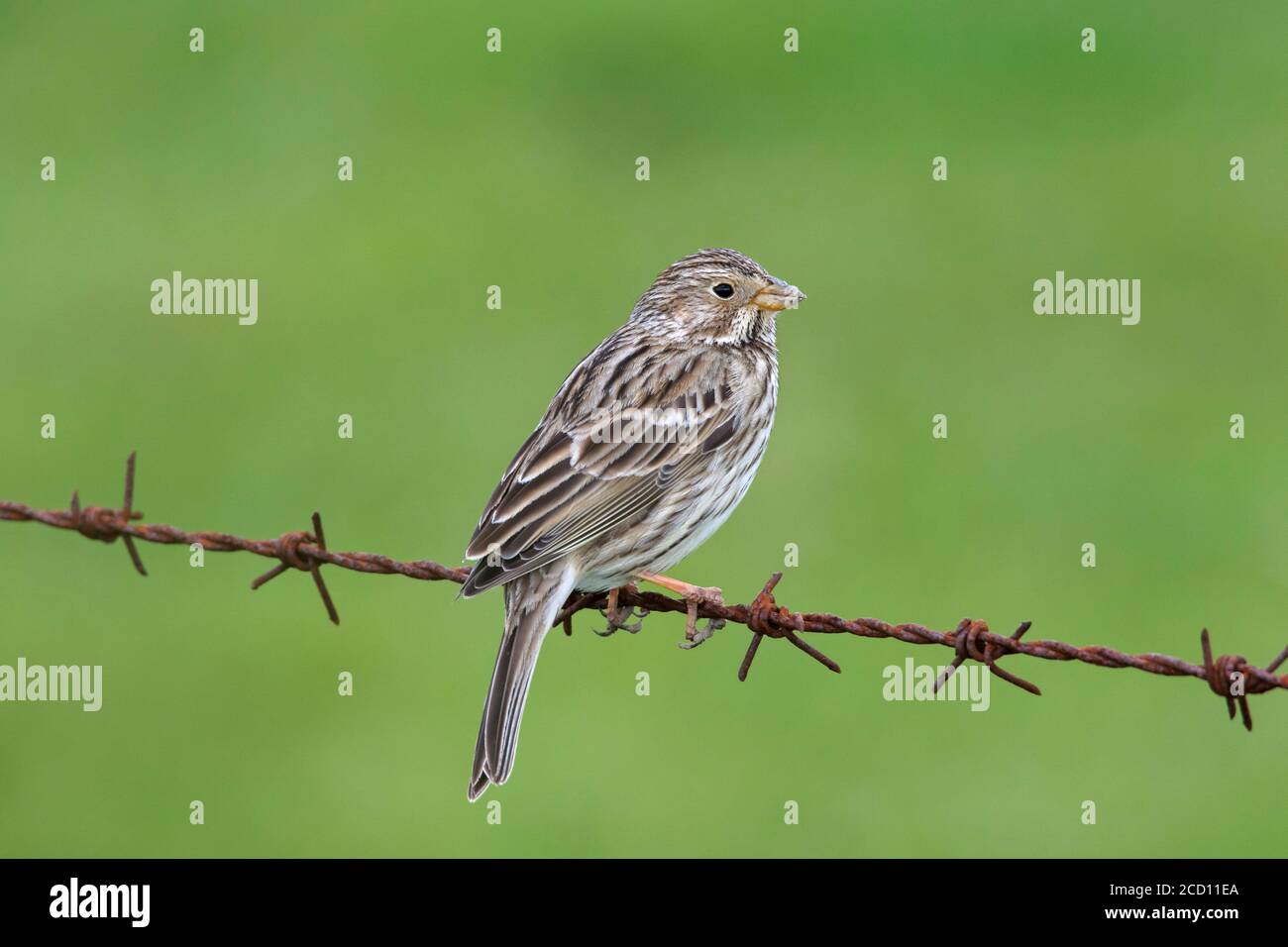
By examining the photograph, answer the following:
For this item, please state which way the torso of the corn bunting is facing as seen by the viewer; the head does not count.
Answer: to the viewer's right
